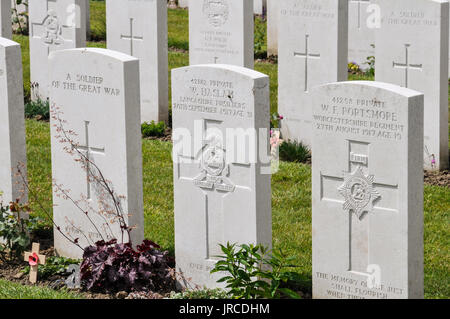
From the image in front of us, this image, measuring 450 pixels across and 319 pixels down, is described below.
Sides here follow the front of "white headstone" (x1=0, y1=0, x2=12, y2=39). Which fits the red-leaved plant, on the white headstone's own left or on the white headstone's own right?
on the white headstone's own left

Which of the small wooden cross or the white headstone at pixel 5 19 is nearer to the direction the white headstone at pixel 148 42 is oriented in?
the small wooden cross

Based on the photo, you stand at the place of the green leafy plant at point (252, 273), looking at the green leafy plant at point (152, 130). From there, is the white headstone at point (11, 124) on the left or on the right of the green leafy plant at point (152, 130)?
left

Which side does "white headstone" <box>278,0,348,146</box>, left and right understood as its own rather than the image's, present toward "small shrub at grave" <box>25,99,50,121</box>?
right

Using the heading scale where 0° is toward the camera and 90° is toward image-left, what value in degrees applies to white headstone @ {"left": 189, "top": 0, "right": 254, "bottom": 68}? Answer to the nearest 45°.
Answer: approximately 45°

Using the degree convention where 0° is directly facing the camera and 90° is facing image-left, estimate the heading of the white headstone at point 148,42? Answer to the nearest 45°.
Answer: approximately 45°

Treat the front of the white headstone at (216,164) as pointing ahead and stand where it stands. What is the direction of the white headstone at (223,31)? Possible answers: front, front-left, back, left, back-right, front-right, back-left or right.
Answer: back-right

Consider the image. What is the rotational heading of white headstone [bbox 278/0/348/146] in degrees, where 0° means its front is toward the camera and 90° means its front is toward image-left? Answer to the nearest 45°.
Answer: approximately 45°
